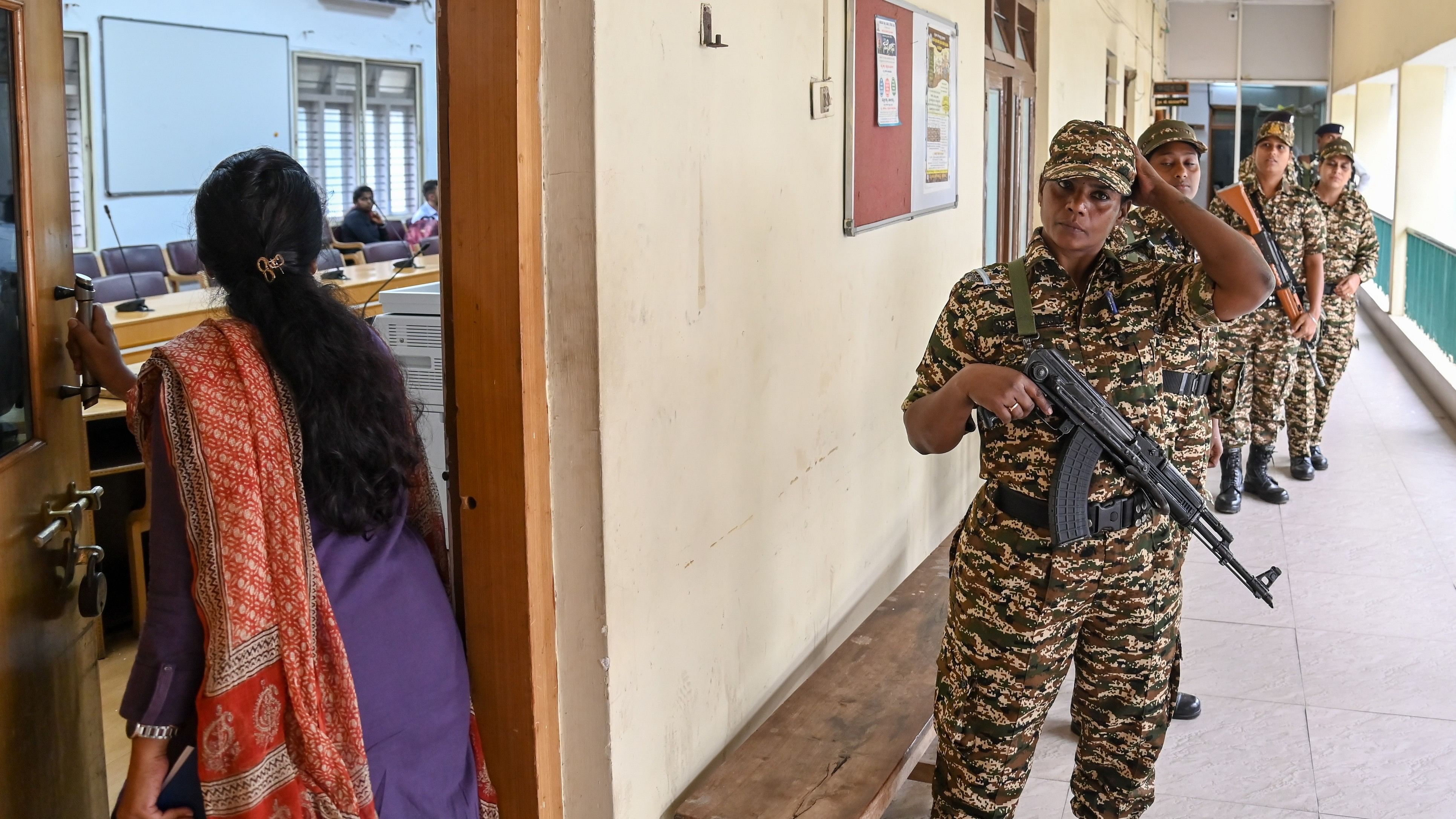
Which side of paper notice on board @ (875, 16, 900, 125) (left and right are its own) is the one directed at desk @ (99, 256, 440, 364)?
back

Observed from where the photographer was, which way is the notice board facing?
facing the viewer and to the right of the viewer

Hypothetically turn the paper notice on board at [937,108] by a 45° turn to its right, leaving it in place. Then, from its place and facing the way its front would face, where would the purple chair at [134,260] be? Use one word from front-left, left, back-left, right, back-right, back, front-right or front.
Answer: back-right

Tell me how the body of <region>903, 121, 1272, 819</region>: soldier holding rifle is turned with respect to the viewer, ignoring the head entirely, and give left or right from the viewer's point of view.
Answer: facing the viewer

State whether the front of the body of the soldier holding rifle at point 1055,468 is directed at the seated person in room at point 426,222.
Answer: no

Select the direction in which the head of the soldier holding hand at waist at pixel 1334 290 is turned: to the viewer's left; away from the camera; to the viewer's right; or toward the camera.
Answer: toward the camera

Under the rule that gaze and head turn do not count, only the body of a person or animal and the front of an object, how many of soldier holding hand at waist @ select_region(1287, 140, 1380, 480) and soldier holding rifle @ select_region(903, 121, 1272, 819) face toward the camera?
2

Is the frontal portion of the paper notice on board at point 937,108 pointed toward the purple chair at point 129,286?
no

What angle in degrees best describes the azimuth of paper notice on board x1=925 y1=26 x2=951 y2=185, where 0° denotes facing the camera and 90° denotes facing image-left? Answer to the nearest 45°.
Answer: approximately 315°
